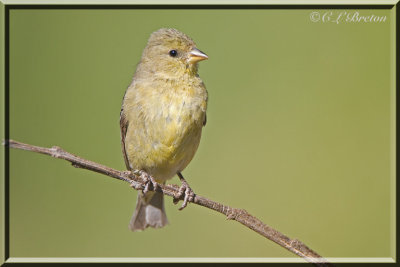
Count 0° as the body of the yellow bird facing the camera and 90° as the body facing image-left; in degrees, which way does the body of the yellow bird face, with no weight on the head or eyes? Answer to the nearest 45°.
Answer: approximately 315°
